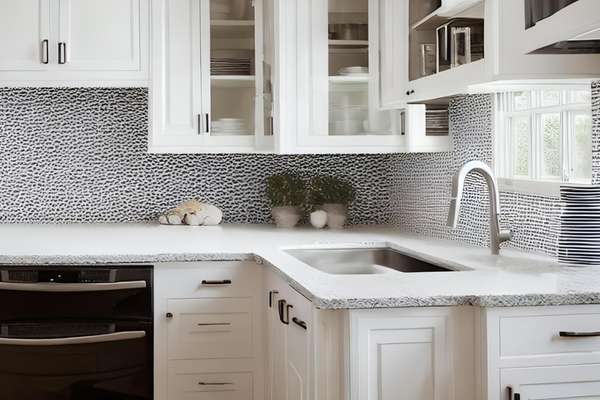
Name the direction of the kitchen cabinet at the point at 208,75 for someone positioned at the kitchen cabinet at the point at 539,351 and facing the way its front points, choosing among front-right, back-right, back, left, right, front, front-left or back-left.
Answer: back-right

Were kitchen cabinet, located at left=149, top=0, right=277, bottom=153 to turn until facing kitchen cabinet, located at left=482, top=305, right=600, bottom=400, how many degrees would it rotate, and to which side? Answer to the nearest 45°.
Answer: approximately 45° to its left

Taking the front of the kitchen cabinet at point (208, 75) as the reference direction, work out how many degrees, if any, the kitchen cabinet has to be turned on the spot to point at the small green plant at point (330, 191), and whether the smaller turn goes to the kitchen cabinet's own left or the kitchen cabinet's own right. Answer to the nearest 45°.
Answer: approximately 135° to the kitchen cabinet's own left
